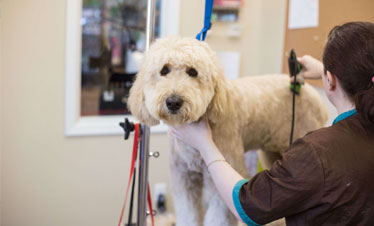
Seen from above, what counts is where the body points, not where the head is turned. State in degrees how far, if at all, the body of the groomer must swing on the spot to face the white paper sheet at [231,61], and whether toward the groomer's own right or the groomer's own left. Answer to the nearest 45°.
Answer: approximately 45° to the groomer's own right

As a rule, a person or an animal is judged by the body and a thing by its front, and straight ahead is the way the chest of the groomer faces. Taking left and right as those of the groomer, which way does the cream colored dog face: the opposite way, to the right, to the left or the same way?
to the left

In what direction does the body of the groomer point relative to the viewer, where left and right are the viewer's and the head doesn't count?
facing away from the viewer and to the left of the viewer

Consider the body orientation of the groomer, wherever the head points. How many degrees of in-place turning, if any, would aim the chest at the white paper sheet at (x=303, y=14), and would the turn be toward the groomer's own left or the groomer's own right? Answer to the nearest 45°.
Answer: approximately 45° to the groomer's own right

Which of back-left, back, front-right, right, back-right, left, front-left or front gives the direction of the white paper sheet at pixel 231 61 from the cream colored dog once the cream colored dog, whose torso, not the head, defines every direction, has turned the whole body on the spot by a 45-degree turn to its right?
right

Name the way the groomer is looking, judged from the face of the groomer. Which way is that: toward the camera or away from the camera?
away from the camera

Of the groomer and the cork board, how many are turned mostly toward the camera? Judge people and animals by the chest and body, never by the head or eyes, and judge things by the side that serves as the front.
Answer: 1

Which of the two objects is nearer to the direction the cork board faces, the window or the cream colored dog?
the cream colored dog

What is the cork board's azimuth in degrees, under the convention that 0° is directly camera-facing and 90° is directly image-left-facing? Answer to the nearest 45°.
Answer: approximately 0°

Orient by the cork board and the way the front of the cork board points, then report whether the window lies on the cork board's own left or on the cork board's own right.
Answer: on the cork board's own right

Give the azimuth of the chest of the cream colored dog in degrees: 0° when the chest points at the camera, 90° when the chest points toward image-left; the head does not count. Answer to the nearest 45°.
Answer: approximately 45°
